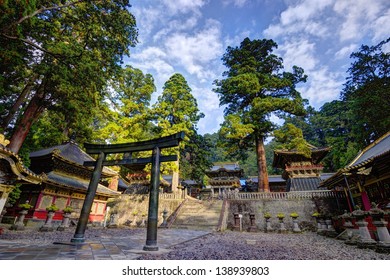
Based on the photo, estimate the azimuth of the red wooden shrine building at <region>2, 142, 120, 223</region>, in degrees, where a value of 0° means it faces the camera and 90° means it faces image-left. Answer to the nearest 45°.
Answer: approximately 315°

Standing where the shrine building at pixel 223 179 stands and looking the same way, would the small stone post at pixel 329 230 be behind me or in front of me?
in front

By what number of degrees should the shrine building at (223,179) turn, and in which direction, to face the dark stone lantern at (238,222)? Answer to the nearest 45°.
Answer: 0° — it already faces it

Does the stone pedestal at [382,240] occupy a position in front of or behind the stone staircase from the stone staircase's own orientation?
in front

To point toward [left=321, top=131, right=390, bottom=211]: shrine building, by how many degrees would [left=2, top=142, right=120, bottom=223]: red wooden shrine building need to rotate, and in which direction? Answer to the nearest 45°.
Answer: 0° — it already faces it

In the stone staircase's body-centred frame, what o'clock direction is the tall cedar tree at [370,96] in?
The tall cedar tree is roughly at 9 o'clock from the stone staircase.

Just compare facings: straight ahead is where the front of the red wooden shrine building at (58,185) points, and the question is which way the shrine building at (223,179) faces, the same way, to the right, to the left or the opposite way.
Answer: to the right

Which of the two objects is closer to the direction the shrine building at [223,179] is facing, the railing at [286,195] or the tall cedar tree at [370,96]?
the railing

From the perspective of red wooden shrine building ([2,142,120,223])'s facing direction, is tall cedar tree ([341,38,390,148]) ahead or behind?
ahead

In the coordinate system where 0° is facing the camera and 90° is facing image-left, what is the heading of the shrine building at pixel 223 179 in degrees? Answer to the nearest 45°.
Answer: approximately 0°

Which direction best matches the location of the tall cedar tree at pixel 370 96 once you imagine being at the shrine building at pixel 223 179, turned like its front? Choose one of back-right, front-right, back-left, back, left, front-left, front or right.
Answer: front-left

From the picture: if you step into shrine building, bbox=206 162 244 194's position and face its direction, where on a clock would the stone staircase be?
The stone staircase is roughly at 12 o'clock from the shrine building.

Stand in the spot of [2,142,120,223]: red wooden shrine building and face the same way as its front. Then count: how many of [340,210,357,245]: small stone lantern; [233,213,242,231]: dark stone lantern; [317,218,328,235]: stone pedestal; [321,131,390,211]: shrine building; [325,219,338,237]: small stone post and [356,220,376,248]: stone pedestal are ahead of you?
6

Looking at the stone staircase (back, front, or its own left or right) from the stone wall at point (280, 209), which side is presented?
left

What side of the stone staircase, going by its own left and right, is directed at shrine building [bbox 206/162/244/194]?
back

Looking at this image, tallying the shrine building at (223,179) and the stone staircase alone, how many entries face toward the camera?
2
